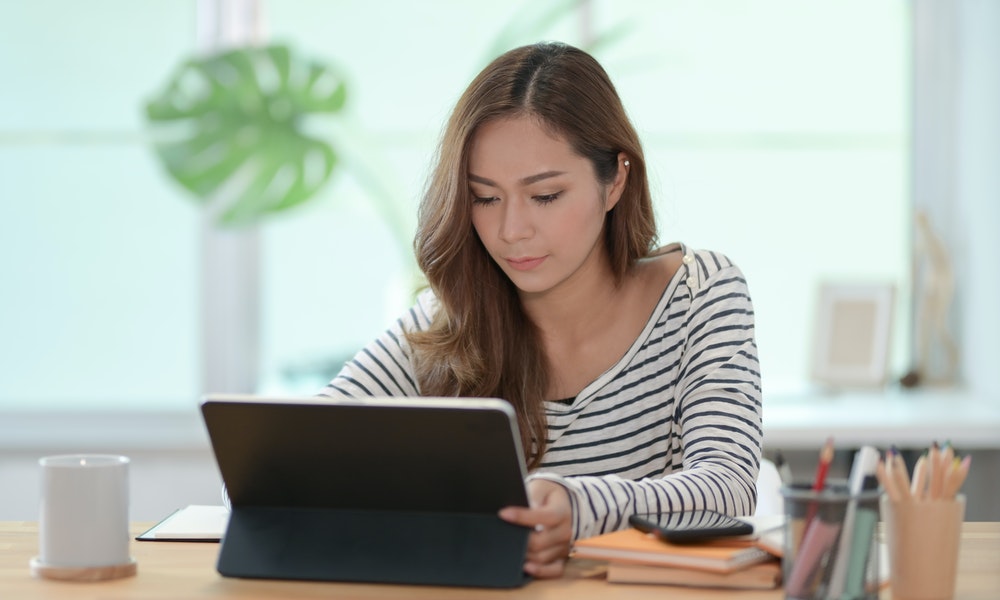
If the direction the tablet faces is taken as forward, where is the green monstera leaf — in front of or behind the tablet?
in front

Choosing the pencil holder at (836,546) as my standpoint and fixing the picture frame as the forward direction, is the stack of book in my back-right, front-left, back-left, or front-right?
front-left

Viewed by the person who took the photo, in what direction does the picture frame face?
facing the viewer

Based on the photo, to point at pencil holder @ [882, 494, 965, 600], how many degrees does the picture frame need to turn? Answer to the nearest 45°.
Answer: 0° — it already faces it

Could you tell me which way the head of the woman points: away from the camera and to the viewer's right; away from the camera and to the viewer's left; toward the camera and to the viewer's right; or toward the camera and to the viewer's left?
toward the camera and to the viewer's left

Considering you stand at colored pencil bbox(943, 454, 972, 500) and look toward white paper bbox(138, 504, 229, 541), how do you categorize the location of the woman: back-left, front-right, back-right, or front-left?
front-right

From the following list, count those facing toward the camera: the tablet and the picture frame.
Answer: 1

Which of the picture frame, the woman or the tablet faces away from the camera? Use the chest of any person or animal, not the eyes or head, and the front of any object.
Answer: the tablet

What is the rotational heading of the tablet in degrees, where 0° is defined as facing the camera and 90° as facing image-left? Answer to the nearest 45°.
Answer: approximately 180°

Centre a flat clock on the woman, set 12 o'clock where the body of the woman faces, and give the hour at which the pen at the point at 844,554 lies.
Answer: The pen is roughly at 10 o'clock from the woman.

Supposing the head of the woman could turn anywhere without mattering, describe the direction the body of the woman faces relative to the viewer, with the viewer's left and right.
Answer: facing the viewer and to the left of the viewer

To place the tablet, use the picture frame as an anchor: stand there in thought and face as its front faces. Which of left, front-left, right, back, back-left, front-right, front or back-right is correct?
front

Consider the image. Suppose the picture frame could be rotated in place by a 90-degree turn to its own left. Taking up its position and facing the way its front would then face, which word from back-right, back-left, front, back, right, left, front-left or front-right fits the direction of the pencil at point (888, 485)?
right

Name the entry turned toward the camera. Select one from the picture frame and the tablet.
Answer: the picture frame

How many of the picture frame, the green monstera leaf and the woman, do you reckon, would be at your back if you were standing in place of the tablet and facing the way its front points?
0

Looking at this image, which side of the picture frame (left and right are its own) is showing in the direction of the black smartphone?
front
